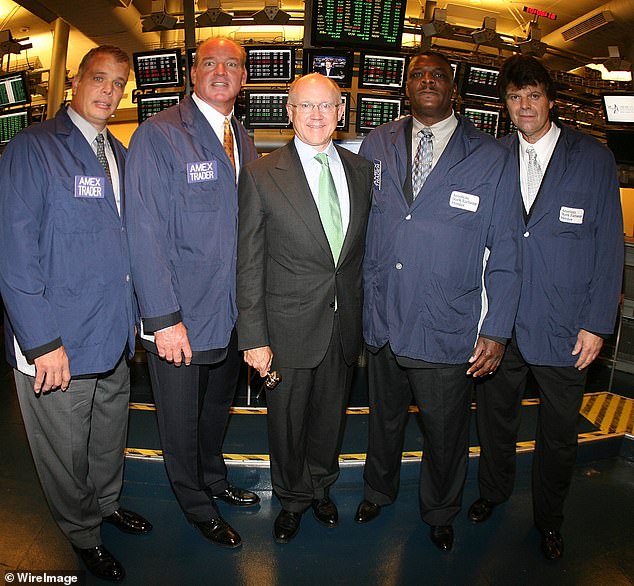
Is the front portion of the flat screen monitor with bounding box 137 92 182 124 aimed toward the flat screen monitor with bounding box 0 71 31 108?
no

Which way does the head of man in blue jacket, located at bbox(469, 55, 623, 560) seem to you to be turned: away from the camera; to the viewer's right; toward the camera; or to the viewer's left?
toward the camera

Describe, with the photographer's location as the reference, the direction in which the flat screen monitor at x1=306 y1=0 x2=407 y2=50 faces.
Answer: facing the viewer

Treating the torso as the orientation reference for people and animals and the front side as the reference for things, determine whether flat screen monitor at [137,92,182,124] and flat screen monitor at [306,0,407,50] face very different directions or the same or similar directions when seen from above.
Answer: same or similar directions

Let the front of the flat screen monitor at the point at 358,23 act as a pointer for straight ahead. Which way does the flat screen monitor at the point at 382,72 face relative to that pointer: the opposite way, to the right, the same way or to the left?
the same way

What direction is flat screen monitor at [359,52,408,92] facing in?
toward the camera

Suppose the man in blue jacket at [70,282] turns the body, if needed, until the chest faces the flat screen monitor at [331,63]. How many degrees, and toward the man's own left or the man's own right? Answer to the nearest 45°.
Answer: approximately 90° to the man's own left

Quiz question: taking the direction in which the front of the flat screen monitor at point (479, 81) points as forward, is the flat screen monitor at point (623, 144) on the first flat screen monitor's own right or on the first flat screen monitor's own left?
on the first flat screen monitor's own left

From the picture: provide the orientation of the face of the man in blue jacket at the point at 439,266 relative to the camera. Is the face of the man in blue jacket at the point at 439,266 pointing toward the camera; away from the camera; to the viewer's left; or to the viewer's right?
toward the camera

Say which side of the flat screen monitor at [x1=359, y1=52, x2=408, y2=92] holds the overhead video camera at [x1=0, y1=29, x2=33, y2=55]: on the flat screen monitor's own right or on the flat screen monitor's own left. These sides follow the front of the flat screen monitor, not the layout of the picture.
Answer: on the flat screen monitor's own right

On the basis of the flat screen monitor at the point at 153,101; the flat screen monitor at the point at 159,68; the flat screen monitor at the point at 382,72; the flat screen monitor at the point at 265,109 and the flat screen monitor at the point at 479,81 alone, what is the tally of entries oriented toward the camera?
5

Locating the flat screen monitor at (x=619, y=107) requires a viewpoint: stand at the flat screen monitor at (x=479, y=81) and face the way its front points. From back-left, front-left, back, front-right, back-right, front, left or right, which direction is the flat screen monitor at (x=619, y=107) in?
back-left

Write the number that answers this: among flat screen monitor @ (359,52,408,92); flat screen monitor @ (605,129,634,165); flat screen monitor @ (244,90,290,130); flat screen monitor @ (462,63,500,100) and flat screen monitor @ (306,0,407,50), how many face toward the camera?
5

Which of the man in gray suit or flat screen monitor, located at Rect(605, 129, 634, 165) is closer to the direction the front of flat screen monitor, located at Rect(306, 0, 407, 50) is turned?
the man in gray suit

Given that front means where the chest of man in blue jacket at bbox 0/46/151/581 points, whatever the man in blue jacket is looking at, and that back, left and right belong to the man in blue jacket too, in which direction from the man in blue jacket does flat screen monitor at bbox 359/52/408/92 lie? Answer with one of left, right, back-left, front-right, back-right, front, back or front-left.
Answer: left

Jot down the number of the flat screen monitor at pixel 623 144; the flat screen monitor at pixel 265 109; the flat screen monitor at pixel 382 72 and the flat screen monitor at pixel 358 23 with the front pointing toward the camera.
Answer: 4

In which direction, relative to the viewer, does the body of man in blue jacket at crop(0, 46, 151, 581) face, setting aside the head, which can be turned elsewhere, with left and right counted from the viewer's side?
facing the viewer and to the right of the viewer
